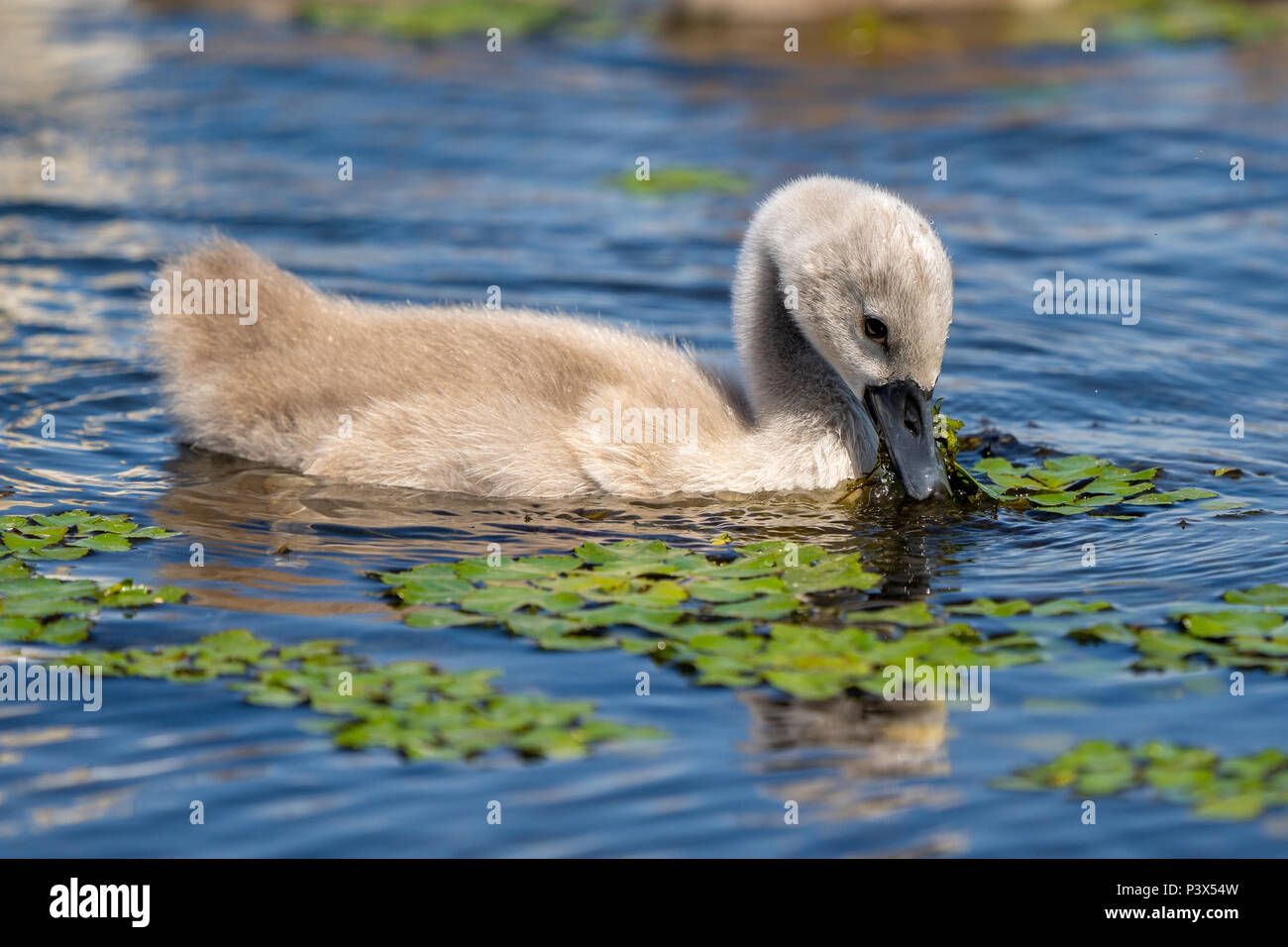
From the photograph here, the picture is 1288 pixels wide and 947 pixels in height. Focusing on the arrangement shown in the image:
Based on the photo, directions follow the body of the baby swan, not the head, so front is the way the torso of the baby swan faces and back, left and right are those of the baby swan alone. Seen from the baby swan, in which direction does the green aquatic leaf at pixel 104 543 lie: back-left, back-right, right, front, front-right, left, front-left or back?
back

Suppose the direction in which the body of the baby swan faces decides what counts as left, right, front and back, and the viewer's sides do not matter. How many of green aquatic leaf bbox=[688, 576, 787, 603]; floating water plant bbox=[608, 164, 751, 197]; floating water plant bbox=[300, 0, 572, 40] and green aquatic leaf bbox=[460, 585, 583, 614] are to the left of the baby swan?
2

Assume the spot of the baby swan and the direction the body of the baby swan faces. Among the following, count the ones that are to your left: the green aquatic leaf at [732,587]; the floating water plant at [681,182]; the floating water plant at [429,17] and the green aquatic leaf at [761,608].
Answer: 2

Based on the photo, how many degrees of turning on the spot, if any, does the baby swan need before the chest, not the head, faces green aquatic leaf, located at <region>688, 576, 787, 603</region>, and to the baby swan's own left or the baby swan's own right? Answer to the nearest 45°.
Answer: approximately 90° to the baby swan's own right

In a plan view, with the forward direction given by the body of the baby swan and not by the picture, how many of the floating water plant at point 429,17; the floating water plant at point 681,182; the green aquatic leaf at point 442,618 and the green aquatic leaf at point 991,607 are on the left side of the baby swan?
2

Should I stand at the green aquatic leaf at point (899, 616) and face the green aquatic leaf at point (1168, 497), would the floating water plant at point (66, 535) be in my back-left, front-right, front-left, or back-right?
back-left

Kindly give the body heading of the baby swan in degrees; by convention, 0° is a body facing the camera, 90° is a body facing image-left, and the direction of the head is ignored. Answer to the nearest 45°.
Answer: approximately 270°

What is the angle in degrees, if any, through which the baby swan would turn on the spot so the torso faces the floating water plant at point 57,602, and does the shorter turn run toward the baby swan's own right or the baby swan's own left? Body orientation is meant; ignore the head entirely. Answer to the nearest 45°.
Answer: approximately 135° to the baby swan's own right

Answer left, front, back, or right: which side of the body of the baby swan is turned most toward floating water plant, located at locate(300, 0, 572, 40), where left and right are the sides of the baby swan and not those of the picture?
left

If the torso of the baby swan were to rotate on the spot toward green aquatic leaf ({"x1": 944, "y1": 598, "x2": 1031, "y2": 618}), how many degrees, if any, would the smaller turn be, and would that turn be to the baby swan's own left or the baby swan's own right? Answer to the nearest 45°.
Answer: approximately 45° to the baby swan's own right

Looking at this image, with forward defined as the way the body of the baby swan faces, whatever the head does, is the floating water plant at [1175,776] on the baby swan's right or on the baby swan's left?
on the baby swan's right

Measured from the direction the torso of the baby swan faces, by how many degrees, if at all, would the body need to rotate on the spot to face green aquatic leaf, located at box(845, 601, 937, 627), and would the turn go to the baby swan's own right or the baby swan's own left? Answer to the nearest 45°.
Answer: approximately 45° to the baby swan's own right

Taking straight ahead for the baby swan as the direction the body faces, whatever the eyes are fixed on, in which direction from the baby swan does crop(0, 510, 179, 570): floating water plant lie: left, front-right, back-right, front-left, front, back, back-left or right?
back

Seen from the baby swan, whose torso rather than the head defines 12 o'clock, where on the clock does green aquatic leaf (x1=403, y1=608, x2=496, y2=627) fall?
The green aquatic leaf is roughly at 4 o'clock from the baby swan.
